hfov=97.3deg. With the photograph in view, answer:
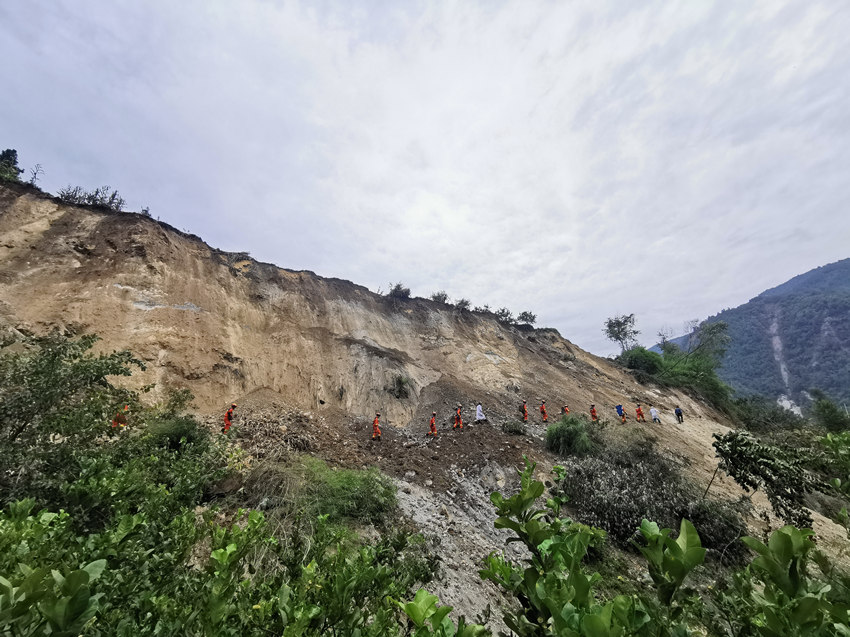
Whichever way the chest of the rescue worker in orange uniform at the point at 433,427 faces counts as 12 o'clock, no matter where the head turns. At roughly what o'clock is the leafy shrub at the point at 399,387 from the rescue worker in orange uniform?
The leafy shrub is roughly at 2 o'clock from the rescue worker in orange uniform.

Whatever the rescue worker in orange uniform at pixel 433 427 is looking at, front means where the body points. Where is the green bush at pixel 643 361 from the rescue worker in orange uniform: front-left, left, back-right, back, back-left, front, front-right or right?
front-left

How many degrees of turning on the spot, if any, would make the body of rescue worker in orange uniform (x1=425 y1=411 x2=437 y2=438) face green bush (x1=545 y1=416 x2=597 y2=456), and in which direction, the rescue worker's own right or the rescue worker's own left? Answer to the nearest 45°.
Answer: approximately 180°

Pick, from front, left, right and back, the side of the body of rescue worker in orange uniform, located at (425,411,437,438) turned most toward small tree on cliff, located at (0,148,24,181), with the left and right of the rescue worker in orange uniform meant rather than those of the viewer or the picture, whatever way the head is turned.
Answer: front

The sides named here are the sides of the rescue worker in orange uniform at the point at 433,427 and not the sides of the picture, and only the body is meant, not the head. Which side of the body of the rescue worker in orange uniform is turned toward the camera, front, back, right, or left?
left

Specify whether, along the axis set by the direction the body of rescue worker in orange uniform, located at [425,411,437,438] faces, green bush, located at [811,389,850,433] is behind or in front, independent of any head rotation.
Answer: behind

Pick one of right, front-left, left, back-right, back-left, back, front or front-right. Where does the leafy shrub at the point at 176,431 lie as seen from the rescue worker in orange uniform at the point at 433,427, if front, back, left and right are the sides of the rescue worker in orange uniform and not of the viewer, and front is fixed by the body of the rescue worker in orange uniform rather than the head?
front-left

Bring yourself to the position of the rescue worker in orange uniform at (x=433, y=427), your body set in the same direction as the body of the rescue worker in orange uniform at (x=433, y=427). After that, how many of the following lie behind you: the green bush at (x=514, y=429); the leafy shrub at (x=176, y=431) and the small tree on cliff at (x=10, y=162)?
1
